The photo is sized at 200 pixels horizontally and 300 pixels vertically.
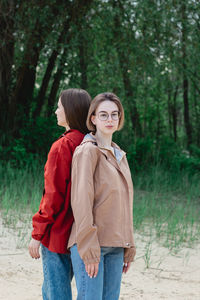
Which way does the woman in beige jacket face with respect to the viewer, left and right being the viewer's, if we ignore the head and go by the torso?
facing the viewer and to the right of the viewer

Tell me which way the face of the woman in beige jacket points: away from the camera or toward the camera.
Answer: toward the camera

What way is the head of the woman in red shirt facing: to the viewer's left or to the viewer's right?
to the viewer's left
